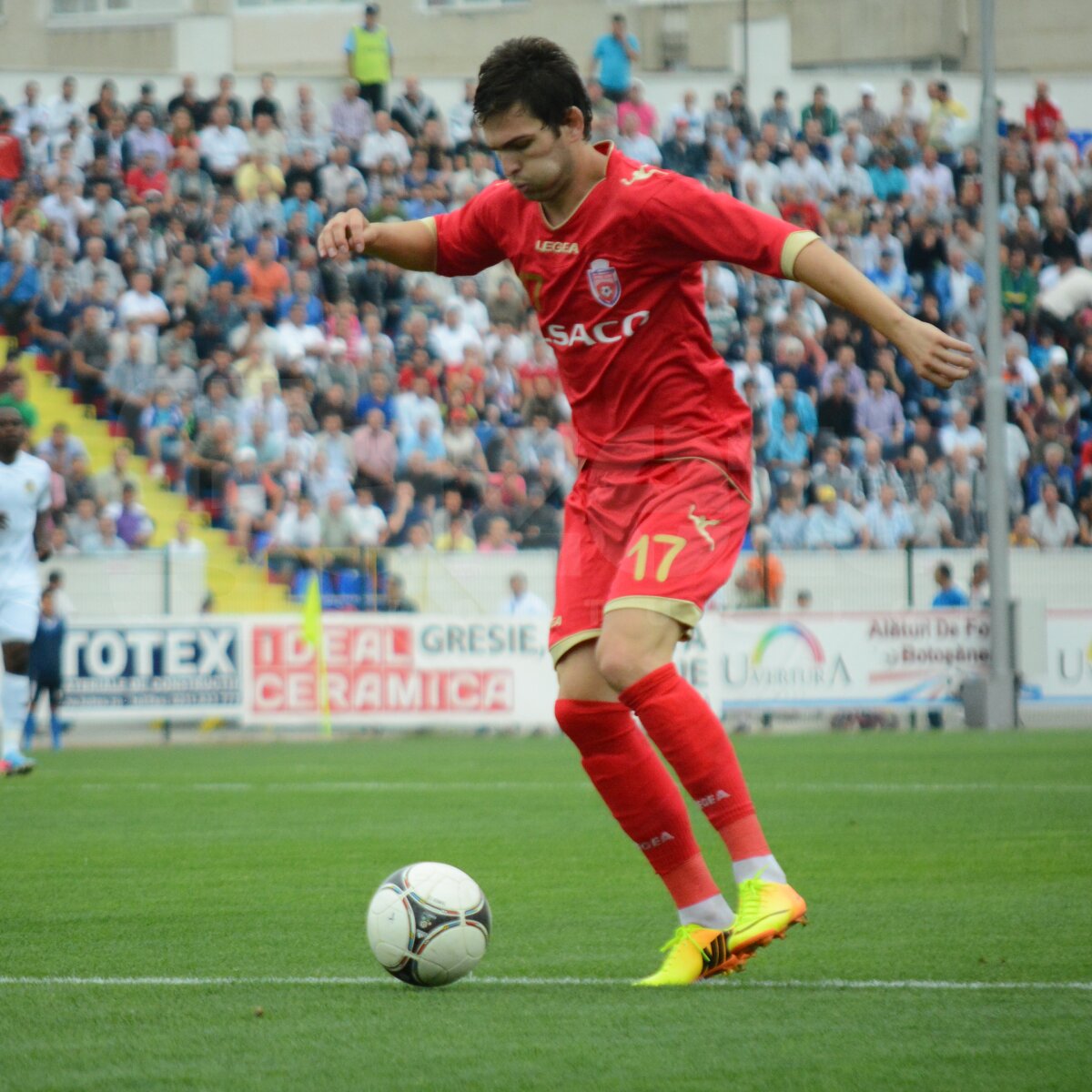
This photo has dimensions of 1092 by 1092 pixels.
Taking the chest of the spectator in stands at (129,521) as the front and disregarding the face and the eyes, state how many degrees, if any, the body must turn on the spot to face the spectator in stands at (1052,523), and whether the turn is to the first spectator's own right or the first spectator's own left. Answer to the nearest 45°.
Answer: approximately 90° to the first spectator's own left

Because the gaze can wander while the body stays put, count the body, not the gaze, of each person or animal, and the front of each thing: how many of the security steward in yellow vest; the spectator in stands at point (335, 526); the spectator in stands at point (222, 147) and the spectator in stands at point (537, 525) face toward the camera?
4

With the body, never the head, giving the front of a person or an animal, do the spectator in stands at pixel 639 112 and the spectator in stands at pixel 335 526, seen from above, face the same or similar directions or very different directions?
same or similar directions

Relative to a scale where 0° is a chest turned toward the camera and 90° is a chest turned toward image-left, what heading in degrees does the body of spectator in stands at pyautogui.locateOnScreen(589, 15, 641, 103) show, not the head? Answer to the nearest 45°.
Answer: approximately 0°

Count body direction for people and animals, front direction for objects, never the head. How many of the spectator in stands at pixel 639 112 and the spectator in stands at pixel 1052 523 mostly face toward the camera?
2

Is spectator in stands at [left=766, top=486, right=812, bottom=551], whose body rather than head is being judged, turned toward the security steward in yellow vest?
no

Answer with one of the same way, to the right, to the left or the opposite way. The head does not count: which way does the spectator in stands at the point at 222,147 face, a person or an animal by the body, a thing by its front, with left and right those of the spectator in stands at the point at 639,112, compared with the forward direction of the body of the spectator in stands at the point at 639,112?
the same way

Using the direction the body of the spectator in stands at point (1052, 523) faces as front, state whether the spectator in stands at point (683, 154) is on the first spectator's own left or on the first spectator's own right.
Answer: on the first spectator's own right

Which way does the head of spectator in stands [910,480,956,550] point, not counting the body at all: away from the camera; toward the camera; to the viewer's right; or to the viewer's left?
toward the camera

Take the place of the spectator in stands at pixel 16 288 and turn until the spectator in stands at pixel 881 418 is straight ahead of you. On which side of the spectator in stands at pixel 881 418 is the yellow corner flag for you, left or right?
right

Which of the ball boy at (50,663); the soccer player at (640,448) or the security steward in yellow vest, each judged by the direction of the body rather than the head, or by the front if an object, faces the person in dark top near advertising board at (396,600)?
the security steward in yellow vest

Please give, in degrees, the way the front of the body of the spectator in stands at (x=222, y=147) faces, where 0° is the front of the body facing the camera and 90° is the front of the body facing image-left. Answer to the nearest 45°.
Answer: approximately 0°

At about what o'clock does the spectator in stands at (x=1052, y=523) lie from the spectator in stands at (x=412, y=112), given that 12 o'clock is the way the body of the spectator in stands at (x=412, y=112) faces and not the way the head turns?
the spectator in stands at (x=1052, y=523) is roughly at 10 o'clock from the spectator in stands at (x=412, y=112).

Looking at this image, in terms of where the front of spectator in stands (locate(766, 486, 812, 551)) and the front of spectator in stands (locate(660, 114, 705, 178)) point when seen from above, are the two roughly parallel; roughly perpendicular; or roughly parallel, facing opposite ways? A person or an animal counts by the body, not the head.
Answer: roughly parallel

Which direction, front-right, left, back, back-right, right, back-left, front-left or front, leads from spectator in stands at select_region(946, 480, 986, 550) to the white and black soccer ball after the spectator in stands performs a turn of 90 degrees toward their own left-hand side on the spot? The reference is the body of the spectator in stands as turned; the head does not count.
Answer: right

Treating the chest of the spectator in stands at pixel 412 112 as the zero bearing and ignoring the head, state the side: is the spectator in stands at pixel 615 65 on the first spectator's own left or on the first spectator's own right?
on the first spectator's own left

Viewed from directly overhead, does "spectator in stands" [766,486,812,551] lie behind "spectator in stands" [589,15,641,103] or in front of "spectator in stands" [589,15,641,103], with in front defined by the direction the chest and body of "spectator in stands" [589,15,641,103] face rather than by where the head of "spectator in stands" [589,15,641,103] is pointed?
in front

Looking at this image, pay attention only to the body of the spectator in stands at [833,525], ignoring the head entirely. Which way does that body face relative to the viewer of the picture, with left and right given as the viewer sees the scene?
facing the viewer

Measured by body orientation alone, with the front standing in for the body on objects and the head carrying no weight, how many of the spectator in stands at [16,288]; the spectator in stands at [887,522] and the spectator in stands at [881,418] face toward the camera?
3

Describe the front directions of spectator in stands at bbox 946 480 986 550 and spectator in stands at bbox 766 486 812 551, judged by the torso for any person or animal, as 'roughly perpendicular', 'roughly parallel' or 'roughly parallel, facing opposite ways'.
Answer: roughly parallel

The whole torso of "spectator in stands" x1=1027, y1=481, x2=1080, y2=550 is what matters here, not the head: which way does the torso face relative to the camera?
toward the camera
